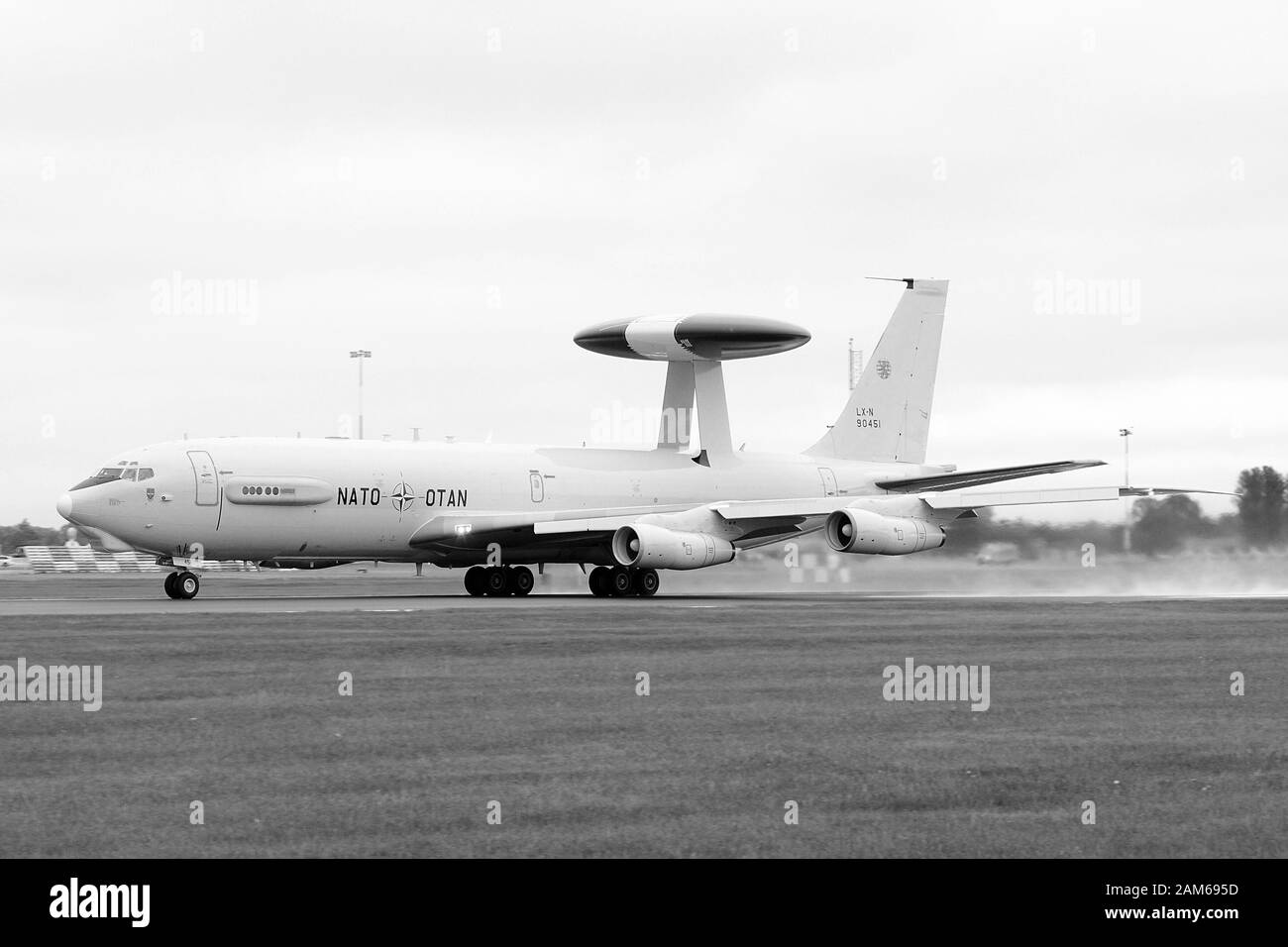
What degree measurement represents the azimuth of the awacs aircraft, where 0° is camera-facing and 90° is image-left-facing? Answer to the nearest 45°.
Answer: approximately 45°
